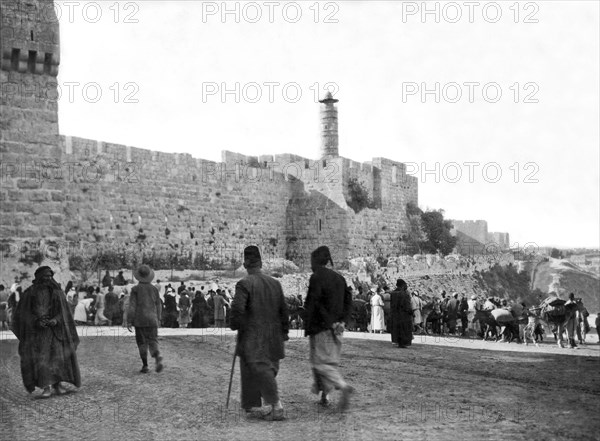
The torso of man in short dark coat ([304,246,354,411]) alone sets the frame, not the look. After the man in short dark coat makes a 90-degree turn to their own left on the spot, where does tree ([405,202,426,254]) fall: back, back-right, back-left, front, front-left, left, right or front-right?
back-right

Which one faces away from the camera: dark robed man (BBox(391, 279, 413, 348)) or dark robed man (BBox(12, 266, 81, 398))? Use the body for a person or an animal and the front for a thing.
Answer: dark robed man (BBox(391, 279, 413, 348))

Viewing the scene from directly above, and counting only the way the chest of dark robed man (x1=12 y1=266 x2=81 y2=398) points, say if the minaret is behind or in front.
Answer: behind

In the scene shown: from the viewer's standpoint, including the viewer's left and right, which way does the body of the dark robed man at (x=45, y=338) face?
facing the viewer

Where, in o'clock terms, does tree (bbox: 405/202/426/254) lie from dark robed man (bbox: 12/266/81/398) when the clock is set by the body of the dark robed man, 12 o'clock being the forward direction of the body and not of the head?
The tree is roughly at 7 o'clock from the dark robed man.

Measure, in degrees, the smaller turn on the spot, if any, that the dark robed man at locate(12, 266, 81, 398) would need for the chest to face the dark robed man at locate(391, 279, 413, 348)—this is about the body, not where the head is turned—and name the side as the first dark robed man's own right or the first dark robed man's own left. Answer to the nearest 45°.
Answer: approximately 135° to the first dark robed man's own left

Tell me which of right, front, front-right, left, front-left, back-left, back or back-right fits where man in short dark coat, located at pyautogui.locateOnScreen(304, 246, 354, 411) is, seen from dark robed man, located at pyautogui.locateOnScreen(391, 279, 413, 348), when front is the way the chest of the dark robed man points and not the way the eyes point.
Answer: back

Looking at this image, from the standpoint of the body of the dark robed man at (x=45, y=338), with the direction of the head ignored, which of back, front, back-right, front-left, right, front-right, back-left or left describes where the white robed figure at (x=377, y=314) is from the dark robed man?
back-left

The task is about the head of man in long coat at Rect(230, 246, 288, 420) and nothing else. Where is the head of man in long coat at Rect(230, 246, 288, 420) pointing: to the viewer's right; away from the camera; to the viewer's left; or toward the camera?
away from the camera

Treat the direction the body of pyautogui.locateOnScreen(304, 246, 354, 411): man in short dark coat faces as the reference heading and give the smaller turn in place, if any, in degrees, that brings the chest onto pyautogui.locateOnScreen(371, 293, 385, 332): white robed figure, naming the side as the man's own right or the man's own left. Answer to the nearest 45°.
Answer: approximately 45° to the man's own right
